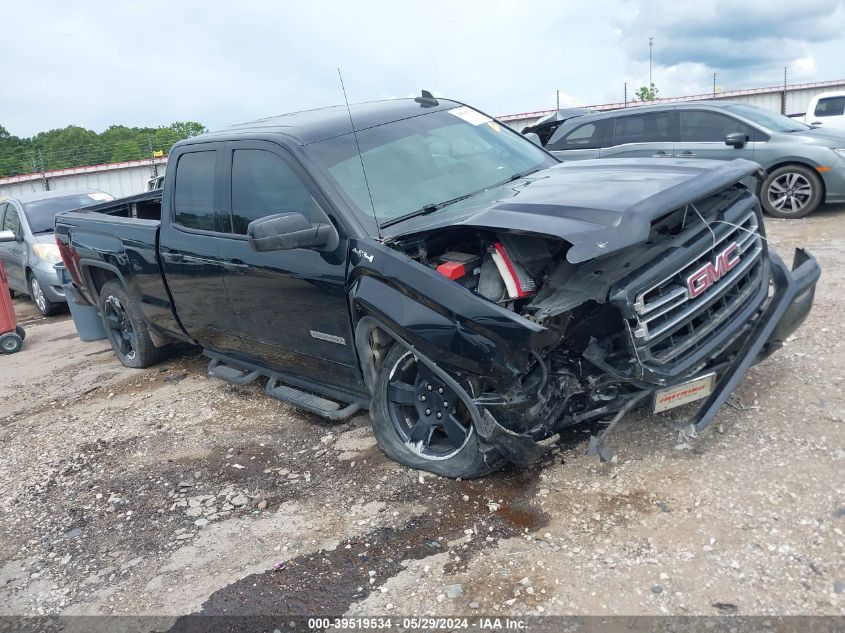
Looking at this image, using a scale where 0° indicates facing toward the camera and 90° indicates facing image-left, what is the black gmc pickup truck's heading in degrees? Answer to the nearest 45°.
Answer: approximately 315°

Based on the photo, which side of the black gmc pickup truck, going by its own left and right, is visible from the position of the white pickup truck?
left

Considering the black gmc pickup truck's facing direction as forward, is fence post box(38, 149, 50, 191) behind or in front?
behind

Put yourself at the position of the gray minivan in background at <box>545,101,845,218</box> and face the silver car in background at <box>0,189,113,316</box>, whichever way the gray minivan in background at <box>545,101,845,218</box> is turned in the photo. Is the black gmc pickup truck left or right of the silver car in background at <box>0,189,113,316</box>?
left

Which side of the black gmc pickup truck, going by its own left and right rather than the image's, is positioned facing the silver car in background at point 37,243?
back

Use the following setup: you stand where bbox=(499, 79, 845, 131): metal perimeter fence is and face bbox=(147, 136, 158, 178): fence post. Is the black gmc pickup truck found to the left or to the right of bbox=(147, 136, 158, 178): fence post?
left

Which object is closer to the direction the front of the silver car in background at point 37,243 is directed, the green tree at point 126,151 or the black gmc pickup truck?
the black gmc pickup truck

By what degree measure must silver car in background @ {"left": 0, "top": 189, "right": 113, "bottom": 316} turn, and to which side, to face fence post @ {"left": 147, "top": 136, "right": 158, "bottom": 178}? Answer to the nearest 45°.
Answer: approximately 135° to its left

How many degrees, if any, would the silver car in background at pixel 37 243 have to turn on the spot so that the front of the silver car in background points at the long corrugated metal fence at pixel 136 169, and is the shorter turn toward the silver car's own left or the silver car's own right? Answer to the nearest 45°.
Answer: approximately 135° to the silver car's own left
